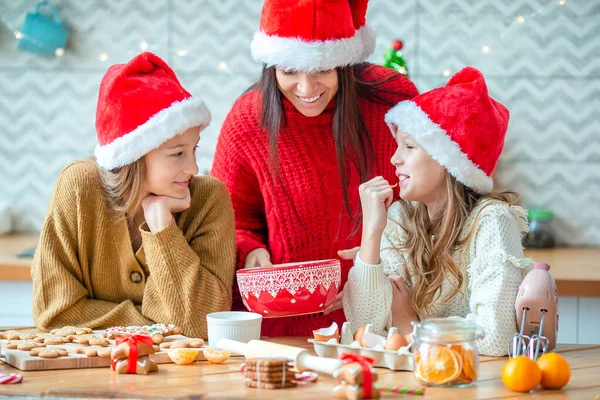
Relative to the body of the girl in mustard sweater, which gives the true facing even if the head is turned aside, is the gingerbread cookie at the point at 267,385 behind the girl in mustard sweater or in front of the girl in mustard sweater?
in front

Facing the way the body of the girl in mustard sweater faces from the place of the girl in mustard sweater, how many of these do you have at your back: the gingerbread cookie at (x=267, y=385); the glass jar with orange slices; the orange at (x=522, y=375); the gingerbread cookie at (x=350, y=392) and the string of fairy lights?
1

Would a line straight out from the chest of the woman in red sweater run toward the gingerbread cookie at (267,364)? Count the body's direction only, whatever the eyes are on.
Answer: yes

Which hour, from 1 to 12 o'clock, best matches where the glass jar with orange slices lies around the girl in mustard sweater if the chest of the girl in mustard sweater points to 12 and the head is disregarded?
The glass jar with orange slices is roughly at 11 o'clock from the girl in mustard sweater.

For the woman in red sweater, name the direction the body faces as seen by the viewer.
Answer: toward the camera

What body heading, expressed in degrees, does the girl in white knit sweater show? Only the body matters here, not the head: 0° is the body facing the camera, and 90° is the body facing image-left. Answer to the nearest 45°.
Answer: approximately 45°

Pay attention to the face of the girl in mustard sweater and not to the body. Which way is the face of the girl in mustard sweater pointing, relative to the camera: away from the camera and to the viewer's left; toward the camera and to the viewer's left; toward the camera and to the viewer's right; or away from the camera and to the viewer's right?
toward the camera and to the viewer's right

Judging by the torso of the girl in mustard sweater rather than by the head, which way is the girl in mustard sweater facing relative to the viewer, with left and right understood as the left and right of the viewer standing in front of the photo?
facing the viewer

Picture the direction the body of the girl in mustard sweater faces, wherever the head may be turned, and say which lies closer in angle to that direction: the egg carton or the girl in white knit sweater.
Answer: the egg carton

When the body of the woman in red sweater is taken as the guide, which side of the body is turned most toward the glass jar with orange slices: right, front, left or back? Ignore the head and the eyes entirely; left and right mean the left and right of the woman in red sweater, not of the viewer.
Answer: front

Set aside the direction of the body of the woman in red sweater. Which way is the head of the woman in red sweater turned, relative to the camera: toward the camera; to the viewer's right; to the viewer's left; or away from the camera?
toward the camera

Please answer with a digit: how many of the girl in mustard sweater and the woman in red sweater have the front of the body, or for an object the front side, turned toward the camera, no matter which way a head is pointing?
2

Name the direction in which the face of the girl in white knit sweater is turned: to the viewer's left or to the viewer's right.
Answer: to the viewer's left

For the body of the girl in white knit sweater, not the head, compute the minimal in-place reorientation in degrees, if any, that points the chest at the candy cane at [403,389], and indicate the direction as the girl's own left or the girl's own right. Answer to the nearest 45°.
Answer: approximately 45° to the girl's own left

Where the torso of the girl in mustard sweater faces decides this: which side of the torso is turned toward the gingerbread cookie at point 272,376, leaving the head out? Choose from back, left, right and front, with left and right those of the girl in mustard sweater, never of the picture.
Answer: front
